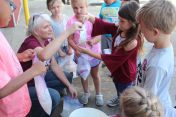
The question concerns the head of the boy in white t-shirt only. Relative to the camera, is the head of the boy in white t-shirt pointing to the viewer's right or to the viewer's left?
to the viewer's left

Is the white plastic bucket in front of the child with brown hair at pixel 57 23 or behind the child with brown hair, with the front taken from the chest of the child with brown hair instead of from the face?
in front

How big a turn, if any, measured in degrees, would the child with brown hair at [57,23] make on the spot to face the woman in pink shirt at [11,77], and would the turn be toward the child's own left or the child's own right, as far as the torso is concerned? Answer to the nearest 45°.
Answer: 0° — they already face them

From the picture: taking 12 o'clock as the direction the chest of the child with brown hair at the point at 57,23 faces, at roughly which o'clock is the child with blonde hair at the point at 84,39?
the child with blonde hair at the point at 84,39 is roughly at 11 o'clock from the child with brown hair at the point at 57,23.

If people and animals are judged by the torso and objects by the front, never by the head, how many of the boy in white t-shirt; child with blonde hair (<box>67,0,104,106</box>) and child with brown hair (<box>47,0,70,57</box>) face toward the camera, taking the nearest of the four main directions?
2

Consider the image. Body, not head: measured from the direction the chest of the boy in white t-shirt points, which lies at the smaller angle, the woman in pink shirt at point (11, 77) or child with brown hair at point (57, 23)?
the woman in pink shirt

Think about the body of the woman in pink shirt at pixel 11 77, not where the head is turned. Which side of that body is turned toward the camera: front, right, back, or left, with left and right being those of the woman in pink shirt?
right

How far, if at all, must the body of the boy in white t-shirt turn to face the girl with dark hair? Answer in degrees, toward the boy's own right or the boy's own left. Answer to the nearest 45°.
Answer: approximately 45° to the boy's own right

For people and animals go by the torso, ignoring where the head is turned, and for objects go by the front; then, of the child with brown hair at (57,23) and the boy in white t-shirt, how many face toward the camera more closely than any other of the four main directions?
1

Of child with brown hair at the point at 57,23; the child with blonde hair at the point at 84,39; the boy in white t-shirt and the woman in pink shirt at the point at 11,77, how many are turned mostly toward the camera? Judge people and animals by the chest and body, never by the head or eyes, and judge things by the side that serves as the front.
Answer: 2

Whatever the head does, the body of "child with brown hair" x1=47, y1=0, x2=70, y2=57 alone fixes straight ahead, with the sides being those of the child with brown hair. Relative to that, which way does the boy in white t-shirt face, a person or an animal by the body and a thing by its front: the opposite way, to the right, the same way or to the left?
to the right

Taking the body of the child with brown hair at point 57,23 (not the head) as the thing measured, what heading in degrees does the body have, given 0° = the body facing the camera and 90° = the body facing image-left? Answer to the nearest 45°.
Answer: approximately 0°

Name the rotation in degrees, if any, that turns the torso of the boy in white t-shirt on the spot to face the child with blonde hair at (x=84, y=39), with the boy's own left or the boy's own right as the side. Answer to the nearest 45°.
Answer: approximately 45° to the boy's own right

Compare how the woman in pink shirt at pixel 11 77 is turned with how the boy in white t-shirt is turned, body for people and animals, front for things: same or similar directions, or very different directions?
very different directions

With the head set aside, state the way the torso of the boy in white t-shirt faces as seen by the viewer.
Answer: to the viewer's left
